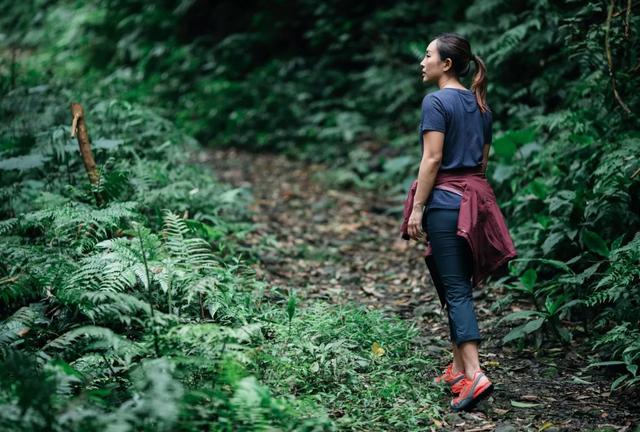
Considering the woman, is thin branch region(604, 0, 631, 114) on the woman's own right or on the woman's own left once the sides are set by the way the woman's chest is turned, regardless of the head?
on the woman's own right

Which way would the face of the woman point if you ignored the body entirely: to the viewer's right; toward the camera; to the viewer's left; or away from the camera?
to the viewer's left

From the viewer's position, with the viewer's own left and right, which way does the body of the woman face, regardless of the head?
facing away from the viewer and to the left of the viewer

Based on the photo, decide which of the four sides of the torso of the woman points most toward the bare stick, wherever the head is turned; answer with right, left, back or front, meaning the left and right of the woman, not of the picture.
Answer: front
